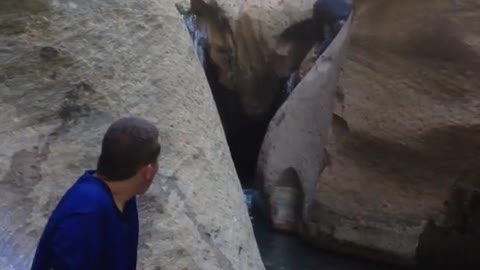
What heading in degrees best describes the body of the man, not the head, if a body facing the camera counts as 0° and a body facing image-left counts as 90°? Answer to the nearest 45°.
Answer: approximately 270°

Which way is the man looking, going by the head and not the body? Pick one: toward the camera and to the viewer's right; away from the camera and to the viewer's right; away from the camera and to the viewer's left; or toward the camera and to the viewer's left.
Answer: away from the camera and to the viewer's right
